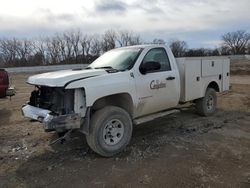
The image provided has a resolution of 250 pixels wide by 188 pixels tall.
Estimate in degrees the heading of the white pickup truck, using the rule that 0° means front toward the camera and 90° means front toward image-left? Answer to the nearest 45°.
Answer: approximately 45°
